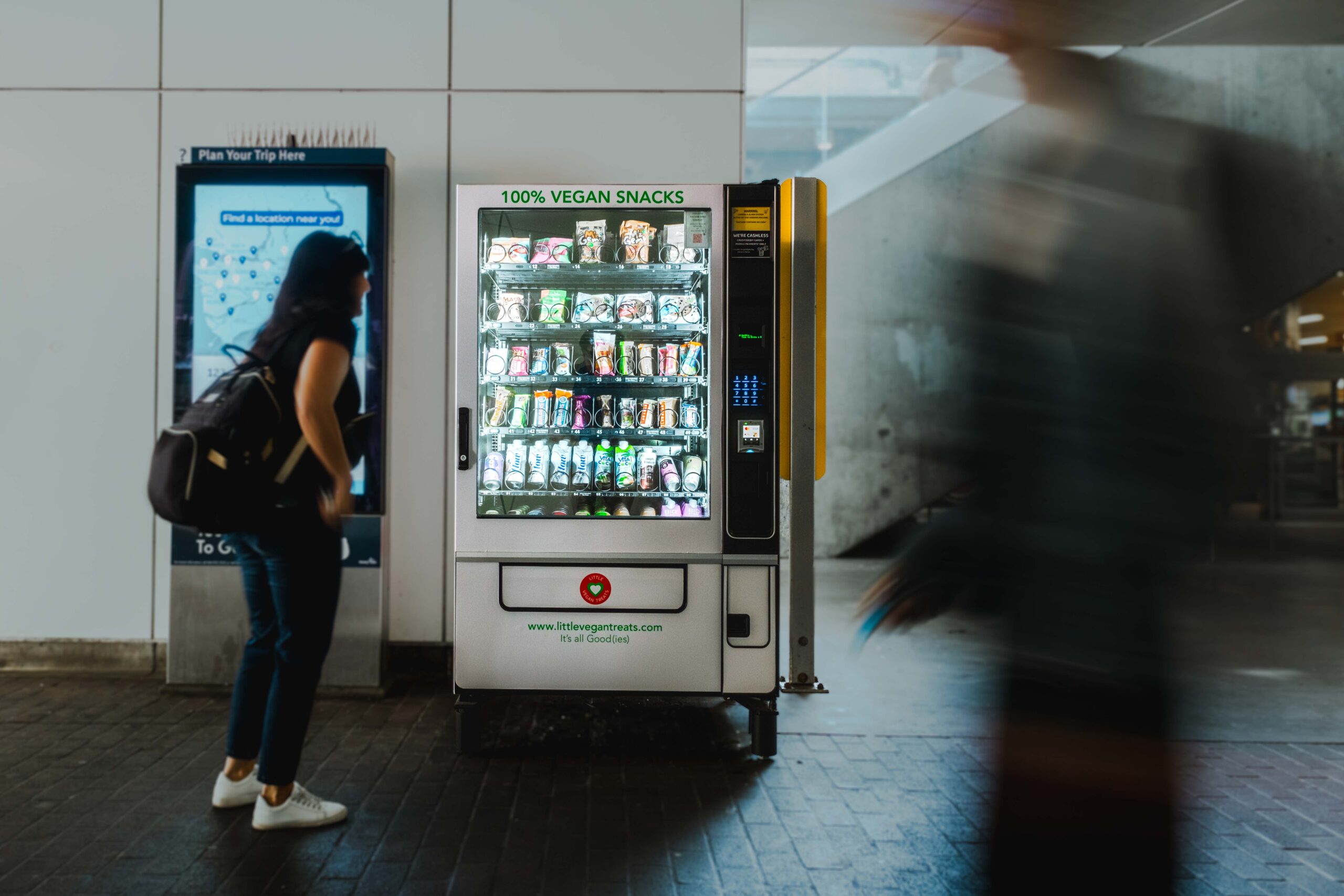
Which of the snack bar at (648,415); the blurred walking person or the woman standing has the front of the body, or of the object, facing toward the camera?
the snack bar

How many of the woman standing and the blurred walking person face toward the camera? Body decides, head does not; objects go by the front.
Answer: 0

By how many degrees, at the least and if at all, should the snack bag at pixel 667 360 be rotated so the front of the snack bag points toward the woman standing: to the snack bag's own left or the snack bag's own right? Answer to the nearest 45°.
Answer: approximately 45° to the snack bag's own right

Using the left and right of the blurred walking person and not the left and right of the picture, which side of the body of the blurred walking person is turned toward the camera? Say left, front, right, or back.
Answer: left

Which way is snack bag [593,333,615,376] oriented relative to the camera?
toward the camera

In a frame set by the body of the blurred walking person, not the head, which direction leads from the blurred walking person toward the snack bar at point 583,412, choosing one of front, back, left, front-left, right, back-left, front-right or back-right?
front-right

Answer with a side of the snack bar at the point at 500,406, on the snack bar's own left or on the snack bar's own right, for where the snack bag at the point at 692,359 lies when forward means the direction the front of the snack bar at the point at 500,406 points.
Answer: on the snack bar's own left

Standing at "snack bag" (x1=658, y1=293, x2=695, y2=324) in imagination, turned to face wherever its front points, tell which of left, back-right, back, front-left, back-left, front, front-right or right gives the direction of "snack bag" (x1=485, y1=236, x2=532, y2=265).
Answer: right

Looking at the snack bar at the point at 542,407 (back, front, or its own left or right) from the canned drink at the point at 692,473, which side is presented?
left

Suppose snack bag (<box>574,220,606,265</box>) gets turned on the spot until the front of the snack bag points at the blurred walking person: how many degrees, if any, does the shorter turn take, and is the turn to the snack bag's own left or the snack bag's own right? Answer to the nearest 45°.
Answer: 0° — it already faces them

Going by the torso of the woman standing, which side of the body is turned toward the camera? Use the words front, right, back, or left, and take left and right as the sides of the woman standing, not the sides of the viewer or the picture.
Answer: right

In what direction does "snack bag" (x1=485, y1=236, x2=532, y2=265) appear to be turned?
toward the camera

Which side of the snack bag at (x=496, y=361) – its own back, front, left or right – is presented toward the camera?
front
